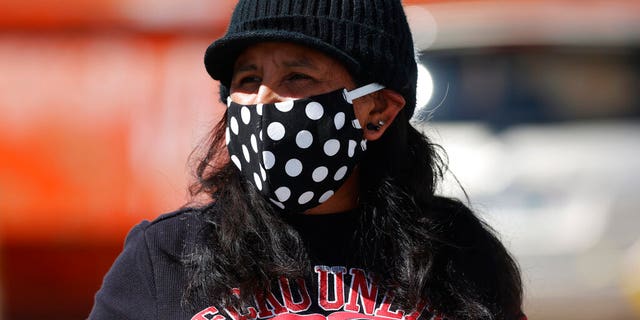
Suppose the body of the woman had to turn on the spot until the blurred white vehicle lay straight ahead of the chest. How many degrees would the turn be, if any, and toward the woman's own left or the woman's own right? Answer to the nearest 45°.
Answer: approximately 135° to the woman's own left

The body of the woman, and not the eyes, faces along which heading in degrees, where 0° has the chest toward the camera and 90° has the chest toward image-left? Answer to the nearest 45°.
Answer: approximately 0°
